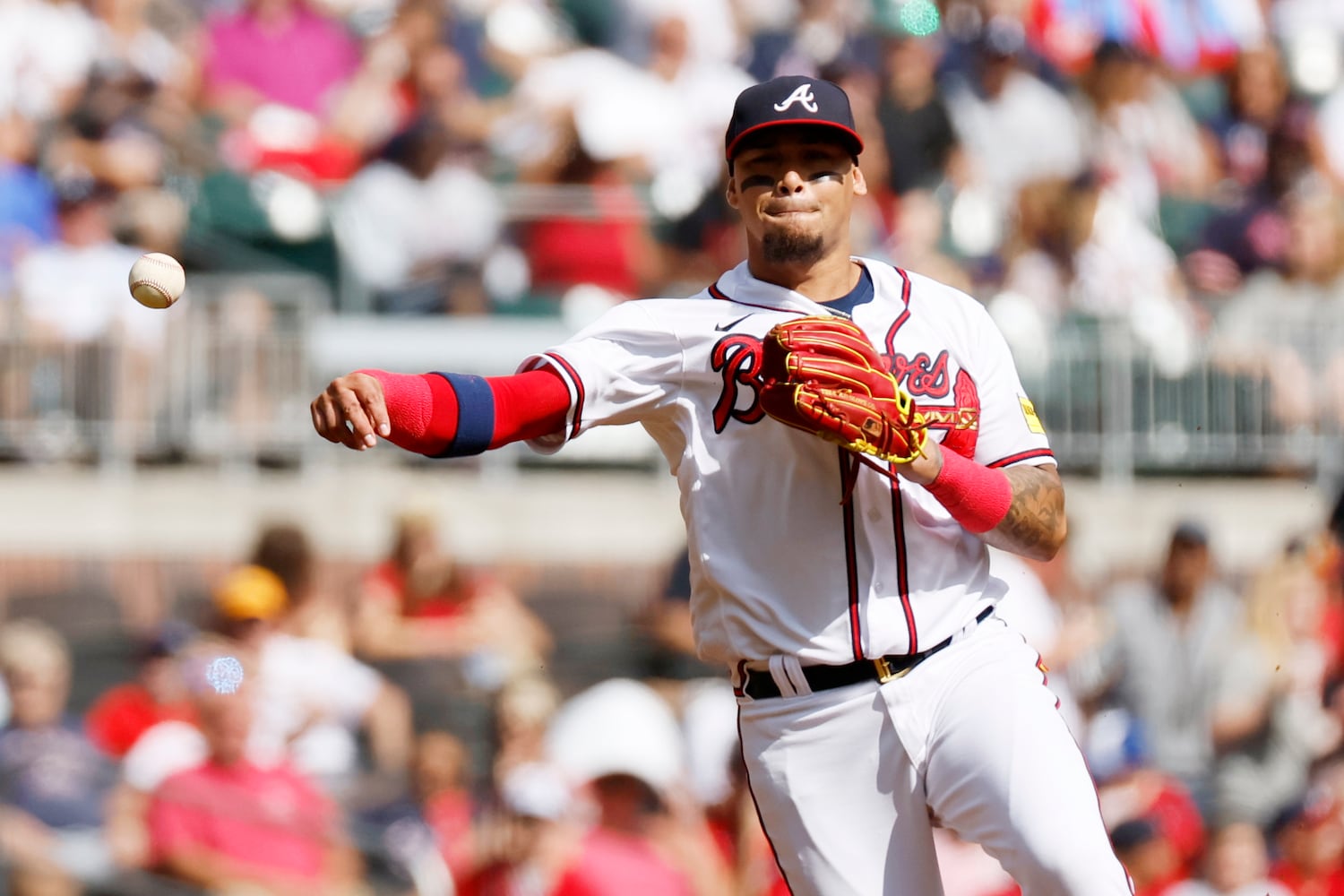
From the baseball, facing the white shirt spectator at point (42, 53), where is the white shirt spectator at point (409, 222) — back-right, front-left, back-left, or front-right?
front-right

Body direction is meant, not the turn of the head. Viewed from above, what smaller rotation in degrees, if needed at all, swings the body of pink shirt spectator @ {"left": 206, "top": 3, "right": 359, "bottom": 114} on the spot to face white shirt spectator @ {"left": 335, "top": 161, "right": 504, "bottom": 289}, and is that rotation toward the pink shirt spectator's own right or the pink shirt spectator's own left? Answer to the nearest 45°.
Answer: approximately 45° to the pink shirt spectator's own left

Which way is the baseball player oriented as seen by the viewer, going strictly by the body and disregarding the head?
toward the camera

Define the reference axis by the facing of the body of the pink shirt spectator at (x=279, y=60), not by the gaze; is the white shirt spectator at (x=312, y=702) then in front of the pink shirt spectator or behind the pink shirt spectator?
in front

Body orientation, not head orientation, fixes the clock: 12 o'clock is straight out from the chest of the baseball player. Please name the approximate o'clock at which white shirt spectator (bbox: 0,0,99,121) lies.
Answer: The white shirt spectator is roughly at 5 o'clock from the baseball player.

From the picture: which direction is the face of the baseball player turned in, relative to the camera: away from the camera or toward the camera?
toward the camera

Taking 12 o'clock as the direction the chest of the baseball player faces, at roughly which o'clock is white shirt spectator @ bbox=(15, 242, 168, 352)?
The white shirt spectator is roughly at 5 o'clock from the baseball player.

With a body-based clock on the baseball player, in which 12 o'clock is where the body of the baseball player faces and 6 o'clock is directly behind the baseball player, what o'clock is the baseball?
The baseball is roughly at 3 o'clock from the baseball player.

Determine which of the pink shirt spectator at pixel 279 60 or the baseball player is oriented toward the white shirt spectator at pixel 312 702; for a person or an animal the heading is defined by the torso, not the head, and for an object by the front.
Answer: the pink shirt spectator

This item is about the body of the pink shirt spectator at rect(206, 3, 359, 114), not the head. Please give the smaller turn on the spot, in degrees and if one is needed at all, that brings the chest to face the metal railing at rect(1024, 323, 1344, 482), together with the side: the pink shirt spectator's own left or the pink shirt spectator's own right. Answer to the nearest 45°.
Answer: approximately 45° to the pink shirt spectator's own left

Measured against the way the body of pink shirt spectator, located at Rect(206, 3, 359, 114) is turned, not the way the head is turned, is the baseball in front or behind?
in front

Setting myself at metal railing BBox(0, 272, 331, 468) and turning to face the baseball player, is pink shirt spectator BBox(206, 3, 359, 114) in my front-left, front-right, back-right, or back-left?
back-left

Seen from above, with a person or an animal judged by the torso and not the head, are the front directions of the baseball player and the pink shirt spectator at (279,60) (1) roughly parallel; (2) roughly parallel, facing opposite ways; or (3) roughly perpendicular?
roughly parallel

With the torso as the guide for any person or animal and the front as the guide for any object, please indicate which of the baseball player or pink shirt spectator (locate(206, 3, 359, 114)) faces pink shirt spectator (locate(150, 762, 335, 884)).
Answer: pink shirt spectator (locate(206, 3, 359, 114))
